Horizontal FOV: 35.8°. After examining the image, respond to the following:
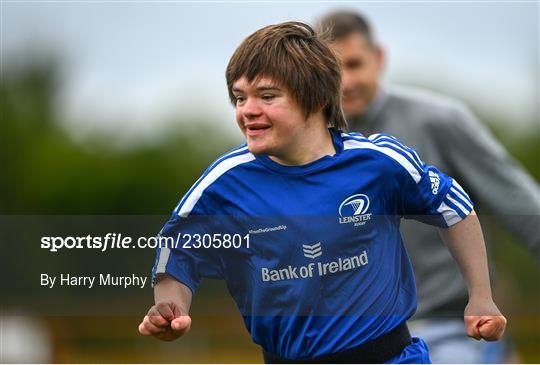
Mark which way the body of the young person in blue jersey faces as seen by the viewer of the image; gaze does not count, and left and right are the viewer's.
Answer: facing the viewer and to the left of the viewer

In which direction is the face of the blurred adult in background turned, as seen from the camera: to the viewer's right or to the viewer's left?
to the viewer's left

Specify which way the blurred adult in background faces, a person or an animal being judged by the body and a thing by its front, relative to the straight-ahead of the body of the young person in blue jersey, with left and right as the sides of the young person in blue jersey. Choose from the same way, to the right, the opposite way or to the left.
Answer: the same way

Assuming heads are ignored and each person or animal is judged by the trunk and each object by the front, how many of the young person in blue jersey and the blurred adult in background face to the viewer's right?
0

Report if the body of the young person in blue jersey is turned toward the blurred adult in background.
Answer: no

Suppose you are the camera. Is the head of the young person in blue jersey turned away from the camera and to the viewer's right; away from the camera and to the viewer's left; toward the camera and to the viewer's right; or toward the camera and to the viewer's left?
toward the camera and to the viewer's left

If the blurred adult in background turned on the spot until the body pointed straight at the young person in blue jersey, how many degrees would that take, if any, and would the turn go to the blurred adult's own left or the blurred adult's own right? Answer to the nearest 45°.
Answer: approximately 45° to the blurred adult's own left
